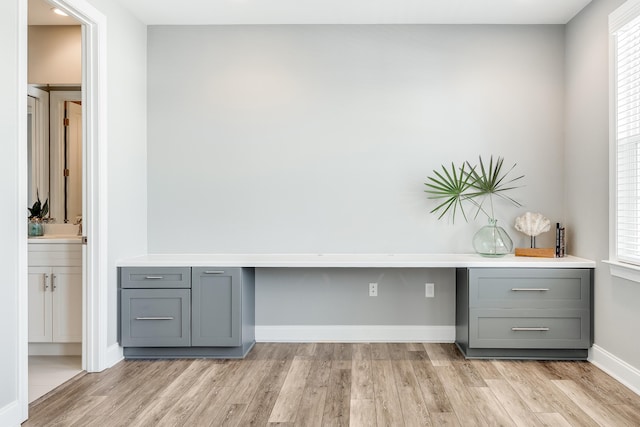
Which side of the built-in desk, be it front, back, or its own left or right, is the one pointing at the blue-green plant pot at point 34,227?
right

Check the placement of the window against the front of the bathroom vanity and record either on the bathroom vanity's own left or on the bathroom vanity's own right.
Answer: on the bathroom vanity's own left

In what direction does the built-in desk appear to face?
toward the camera

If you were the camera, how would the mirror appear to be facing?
facing the viewer

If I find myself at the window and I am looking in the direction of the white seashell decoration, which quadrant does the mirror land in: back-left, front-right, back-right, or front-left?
front-left

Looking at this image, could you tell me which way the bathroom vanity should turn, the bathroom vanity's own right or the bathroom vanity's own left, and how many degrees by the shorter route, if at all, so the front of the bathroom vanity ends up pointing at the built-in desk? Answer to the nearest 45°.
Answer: approximately 45° to the bathroom vanity's own left

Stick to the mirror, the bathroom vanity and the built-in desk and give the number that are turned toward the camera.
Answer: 3

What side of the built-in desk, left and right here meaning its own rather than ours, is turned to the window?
left

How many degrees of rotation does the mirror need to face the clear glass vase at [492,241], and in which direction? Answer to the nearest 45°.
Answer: approximately 45° to its left

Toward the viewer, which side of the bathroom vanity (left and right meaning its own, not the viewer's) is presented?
front

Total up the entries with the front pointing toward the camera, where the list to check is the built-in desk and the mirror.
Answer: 2

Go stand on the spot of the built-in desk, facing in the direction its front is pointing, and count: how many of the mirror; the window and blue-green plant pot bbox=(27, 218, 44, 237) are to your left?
1
